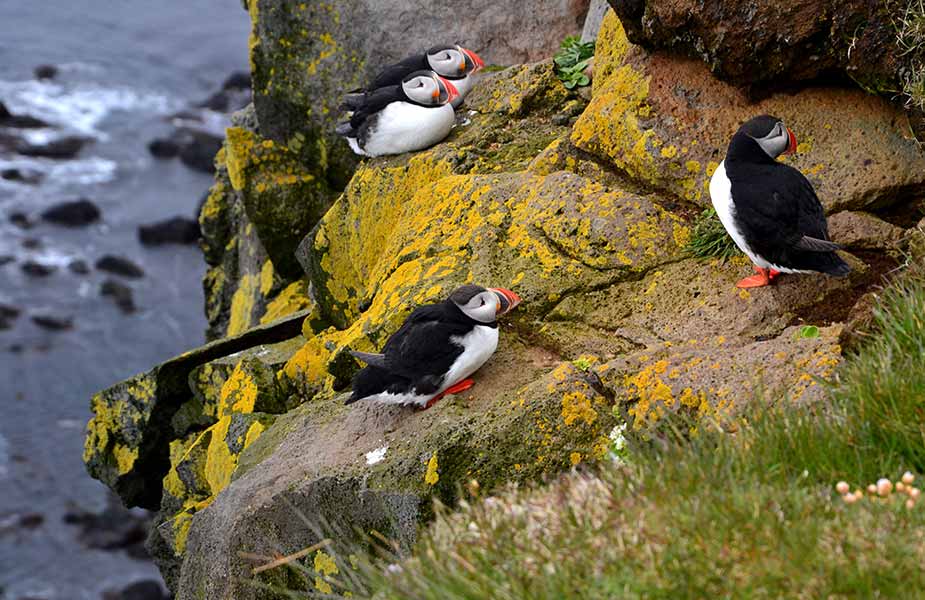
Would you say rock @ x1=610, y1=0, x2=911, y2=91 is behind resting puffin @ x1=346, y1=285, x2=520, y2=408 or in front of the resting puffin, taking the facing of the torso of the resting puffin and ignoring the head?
in front

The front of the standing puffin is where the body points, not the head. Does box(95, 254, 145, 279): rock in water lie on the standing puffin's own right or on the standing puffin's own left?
on the standing puffin's own right

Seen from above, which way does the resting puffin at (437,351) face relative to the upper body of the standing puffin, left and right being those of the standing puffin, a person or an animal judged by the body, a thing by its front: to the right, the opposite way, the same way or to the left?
the opposite way

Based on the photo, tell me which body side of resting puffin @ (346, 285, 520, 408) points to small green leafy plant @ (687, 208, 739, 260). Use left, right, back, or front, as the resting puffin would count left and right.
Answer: front

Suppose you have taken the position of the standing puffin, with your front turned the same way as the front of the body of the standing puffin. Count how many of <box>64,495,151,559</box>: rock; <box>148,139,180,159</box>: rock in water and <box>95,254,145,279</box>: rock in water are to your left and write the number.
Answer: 0

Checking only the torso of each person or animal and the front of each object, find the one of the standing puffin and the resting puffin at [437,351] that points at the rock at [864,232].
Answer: the resting puffin

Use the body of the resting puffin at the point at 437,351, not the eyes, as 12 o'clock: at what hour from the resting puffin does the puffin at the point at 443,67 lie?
The puffin is roughly at 9 o'clock from the resting puffin.

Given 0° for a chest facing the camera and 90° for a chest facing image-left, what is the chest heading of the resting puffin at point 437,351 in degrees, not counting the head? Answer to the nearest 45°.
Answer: approximately 270°

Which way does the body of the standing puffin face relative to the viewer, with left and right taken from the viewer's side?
facing to the left of the viewer

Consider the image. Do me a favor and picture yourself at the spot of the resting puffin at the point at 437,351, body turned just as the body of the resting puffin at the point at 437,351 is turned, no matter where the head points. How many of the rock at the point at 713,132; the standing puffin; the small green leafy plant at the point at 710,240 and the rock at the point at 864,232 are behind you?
0

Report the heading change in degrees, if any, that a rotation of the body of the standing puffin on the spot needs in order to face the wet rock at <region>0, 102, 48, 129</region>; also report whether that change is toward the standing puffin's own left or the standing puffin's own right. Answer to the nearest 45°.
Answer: approximately 45° to the standing puffin's own right

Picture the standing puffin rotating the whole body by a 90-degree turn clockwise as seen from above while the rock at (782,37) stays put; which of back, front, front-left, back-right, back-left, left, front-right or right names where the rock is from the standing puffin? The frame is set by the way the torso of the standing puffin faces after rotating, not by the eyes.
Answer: front

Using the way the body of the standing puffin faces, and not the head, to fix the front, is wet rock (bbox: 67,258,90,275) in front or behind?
in front

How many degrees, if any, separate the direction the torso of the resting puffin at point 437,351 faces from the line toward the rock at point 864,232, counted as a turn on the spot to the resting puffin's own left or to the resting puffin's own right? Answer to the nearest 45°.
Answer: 0° — it already faces it

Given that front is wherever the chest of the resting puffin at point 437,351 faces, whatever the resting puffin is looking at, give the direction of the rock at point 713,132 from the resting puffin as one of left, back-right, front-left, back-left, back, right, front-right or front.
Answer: front-left

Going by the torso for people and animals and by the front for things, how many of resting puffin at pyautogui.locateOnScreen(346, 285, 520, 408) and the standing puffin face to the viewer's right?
1

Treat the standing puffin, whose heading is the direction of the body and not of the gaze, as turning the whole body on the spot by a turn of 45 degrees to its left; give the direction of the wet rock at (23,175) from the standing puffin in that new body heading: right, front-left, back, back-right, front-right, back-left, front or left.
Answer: right
